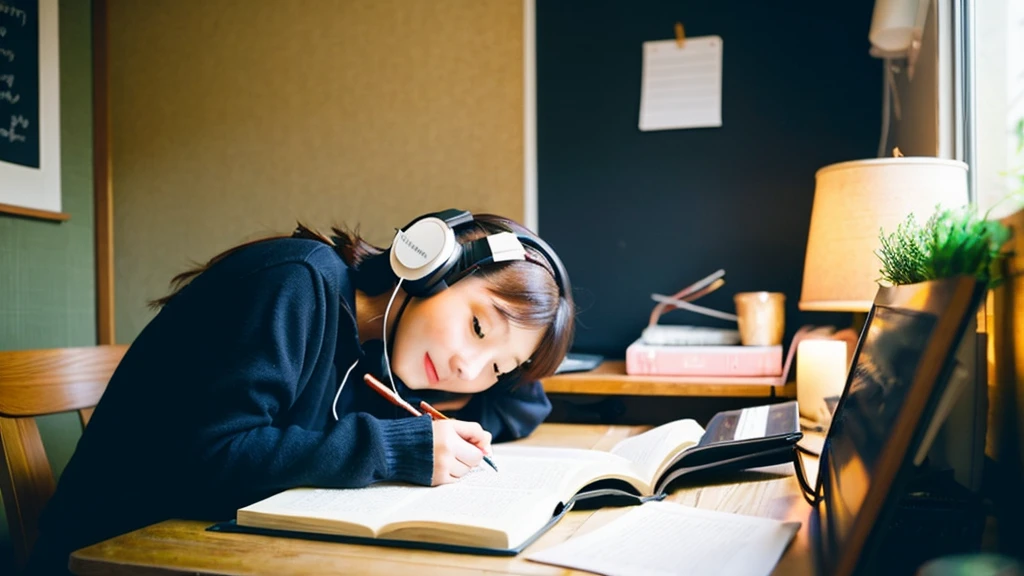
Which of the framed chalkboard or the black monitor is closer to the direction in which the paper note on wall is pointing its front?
the black monitor

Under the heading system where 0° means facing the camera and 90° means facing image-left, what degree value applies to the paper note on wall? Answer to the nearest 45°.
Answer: approximately 0°

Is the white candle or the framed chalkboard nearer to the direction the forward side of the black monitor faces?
the framed chalkboard

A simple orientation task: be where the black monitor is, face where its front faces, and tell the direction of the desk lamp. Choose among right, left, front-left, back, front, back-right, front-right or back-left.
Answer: back-right

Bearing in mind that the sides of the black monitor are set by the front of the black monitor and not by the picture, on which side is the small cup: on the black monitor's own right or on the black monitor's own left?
on the black monitor's own right
